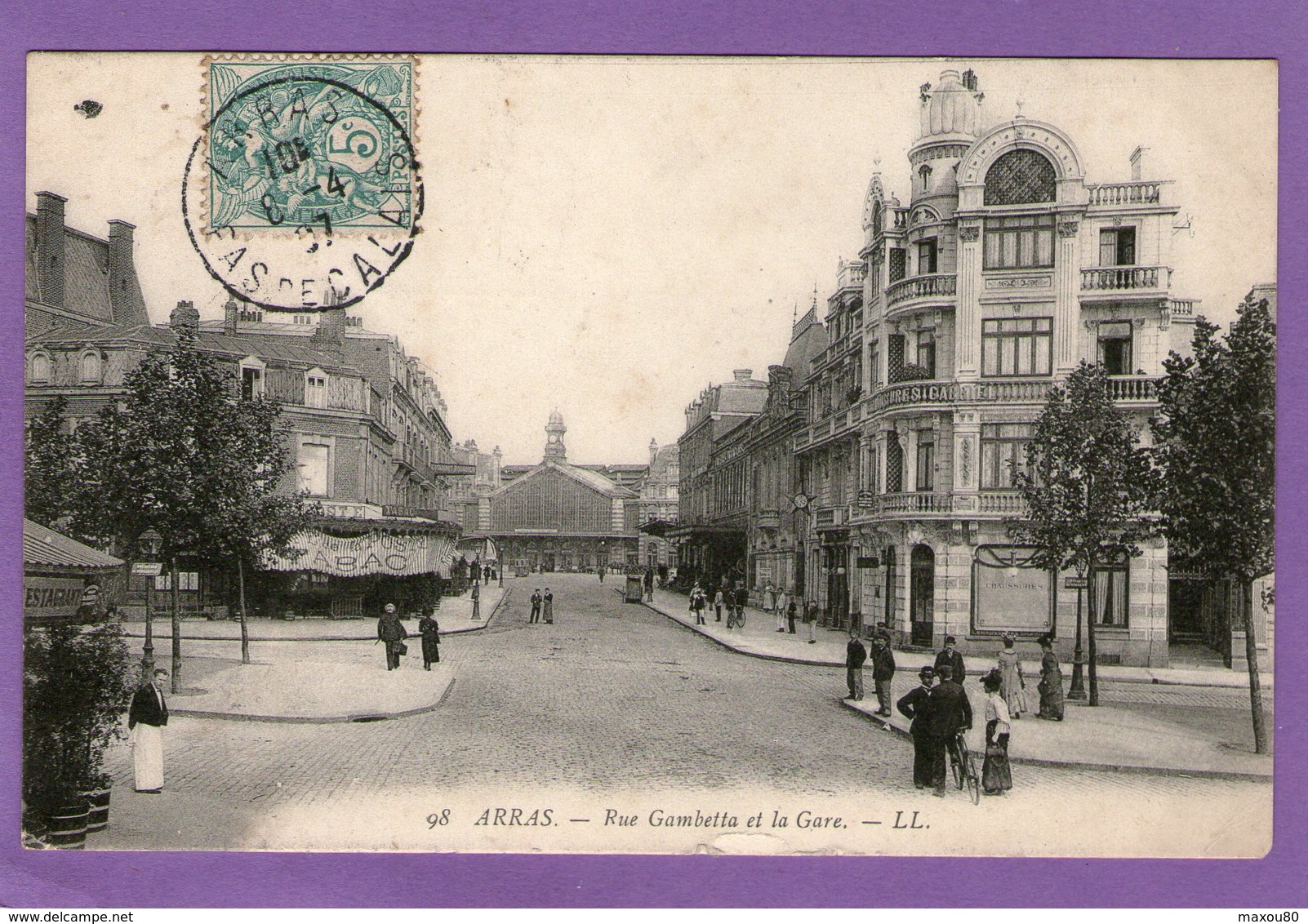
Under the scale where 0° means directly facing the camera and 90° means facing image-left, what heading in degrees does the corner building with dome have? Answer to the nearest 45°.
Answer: approximately 45°
